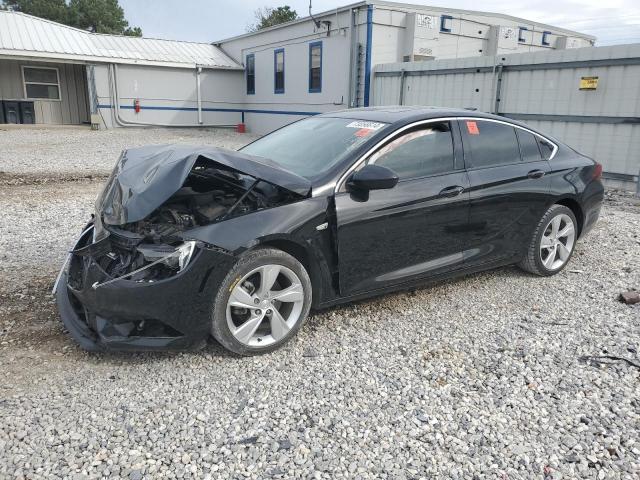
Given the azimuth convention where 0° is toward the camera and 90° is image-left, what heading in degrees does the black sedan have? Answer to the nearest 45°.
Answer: approximately 45°

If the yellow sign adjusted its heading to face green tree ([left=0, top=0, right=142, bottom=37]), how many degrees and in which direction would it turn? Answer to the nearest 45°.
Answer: approximately 135° to its right

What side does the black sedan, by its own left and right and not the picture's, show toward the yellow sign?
back

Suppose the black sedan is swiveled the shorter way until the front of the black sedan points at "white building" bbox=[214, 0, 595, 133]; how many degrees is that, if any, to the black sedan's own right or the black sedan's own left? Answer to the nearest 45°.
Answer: approximately 135° to the black sedan's own right

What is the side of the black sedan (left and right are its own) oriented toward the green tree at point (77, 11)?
right

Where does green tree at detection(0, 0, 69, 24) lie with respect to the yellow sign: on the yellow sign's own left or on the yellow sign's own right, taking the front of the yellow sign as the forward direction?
on the yellow sign's own right

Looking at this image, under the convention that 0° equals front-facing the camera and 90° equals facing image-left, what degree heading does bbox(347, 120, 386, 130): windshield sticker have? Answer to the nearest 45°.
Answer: approximately 45°

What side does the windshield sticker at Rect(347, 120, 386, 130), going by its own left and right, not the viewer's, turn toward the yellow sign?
back

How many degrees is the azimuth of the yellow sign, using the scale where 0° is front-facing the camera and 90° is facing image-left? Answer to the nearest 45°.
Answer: approximately 0°

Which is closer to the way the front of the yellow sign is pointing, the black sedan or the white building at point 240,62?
the black sedan
